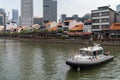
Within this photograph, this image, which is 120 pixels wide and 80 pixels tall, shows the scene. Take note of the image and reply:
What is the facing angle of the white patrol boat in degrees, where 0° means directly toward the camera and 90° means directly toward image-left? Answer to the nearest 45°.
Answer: approximately 45°
